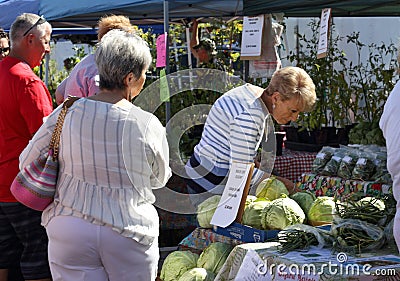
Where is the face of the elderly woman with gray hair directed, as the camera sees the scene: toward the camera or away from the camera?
away from the camera

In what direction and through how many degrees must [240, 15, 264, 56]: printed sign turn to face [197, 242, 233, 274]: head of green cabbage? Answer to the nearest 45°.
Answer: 0° — it already faces it

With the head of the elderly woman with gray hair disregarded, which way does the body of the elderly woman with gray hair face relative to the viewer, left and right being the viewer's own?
facing away from the viewer and to the right of the viewer

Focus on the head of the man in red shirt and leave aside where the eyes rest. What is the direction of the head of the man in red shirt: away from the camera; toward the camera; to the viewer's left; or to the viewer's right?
to the viewer's right
